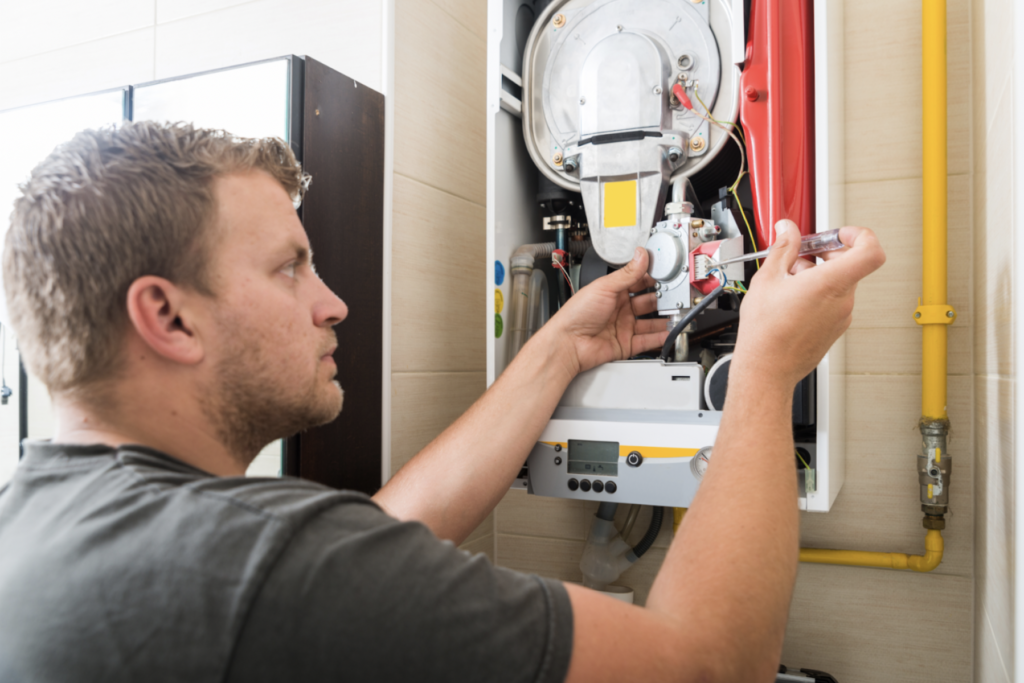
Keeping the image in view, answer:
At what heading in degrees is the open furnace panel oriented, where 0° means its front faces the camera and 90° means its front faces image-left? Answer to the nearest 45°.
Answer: approximately 0°

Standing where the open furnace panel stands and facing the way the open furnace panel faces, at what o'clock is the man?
The man is roughly at 1 o'clock from the open furnace panel.

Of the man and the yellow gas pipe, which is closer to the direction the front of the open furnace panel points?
the man

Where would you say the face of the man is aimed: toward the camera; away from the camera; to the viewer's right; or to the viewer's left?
to the viewer's right

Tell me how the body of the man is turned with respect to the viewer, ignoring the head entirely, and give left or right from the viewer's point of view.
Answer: facing away from the viewer and to the right of the viewer

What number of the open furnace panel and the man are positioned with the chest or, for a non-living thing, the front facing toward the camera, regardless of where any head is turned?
1

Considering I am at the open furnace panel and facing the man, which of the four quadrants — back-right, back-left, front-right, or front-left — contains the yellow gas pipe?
back-left

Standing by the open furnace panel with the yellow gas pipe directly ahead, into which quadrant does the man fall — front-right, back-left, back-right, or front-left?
back-right

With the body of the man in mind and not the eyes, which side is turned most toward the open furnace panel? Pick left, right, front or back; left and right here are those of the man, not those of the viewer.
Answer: front
